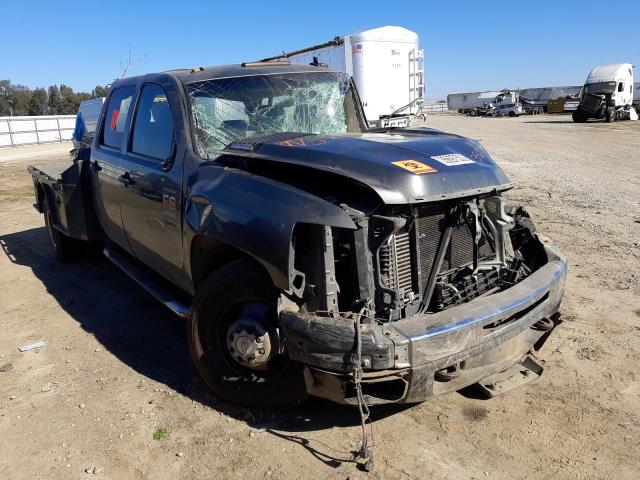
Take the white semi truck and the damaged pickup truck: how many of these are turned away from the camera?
0

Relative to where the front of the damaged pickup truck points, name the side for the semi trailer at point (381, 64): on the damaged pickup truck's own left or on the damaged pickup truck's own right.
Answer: on the damaged pickup truck's own left

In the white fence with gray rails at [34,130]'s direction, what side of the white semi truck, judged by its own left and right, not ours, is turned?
front

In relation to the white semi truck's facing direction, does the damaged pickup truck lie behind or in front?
in front

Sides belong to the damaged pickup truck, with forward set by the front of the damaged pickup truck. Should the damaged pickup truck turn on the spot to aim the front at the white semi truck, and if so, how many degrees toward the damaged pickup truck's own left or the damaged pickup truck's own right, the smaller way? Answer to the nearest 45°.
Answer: approximately 90° to the damaged pickup truck's own left

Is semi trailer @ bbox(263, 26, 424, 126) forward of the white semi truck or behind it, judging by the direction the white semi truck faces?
forward

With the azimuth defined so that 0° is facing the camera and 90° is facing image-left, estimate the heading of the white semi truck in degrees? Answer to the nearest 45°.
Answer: approximately 45°

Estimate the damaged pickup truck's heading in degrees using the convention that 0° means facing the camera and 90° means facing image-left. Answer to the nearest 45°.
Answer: approximately 315°
